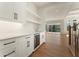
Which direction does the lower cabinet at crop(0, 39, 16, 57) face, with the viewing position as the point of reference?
facing the viewer and to the right of the viewer

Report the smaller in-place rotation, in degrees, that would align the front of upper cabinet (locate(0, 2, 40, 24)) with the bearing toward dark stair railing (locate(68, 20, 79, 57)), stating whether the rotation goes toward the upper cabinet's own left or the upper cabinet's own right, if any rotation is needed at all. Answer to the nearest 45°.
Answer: approximately 45° to the upper cabinet's own left

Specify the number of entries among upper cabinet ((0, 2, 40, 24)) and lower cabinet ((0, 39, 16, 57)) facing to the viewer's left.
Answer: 0

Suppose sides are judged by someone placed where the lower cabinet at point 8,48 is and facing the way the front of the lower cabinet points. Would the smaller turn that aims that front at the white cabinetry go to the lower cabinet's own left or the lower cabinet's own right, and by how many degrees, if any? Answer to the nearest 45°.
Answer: approximately 90° to the lower cabinet's own left

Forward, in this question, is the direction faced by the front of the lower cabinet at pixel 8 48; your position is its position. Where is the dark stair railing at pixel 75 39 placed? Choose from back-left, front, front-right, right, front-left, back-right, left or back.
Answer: front-left
